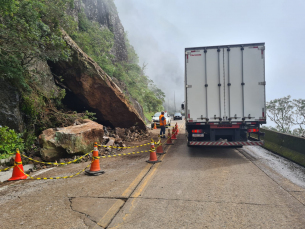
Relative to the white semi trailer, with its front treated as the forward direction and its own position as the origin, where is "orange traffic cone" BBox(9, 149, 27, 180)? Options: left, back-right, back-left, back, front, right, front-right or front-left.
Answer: back-left

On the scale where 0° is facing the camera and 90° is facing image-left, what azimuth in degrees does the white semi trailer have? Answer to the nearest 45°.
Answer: approximately 180°

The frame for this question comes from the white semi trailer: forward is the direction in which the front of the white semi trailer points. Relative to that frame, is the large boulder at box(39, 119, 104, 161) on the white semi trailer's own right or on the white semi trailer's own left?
on the white semi trailer's own left

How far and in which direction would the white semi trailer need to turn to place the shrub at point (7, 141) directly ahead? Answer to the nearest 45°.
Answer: approximately 135° to its left

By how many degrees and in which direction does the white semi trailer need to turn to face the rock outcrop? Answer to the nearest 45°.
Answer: approximately 90° to its left
